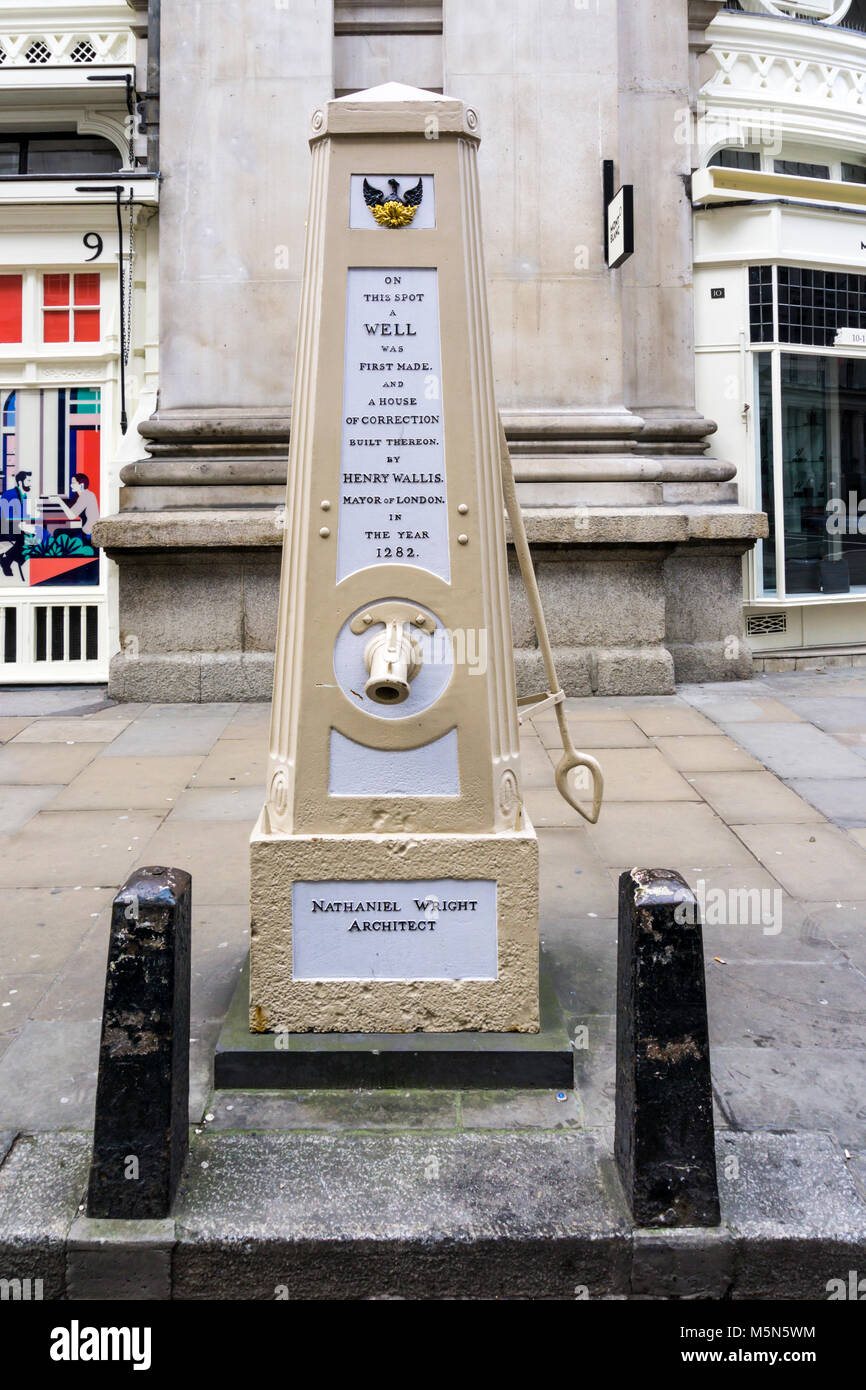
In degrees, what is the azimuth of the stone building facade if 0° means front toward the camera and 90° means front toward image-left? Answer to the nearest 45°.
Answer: approximately 0°

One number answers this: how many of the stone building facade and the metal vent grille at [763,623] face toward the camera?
2

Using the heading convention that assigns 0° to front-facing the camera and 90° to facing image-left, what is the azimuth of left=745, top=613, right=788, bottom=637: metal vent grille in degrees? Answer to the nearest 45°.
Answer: approximately 0°

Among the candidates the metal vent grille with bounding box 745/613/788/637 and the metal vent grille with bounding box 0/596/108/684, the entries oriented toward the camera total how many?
2

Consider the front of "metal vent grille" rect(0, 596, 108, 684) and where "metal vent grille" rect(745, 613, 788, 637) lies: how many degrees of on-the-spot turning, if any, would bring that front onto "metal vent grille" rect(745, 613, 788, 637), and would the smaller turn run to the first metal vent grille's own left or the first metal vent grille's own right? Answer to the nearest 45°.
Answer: approximately 90° to the first metal vent grille's own left

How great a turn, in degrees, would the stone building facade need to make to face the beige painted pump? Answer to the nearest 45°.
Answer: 0° — it already faces it

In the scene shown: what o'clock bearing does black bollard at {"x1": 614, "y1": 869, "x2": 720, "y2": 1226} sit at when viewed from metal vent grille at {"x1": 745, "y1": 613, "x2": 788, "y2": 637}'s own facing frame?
The black bollard is roughly at 12 o'clock from the metal vent grille.

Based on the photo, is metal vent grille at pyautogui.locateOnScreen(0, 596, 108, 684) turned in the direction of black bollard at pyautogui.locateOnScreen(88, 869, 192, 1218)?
yes
